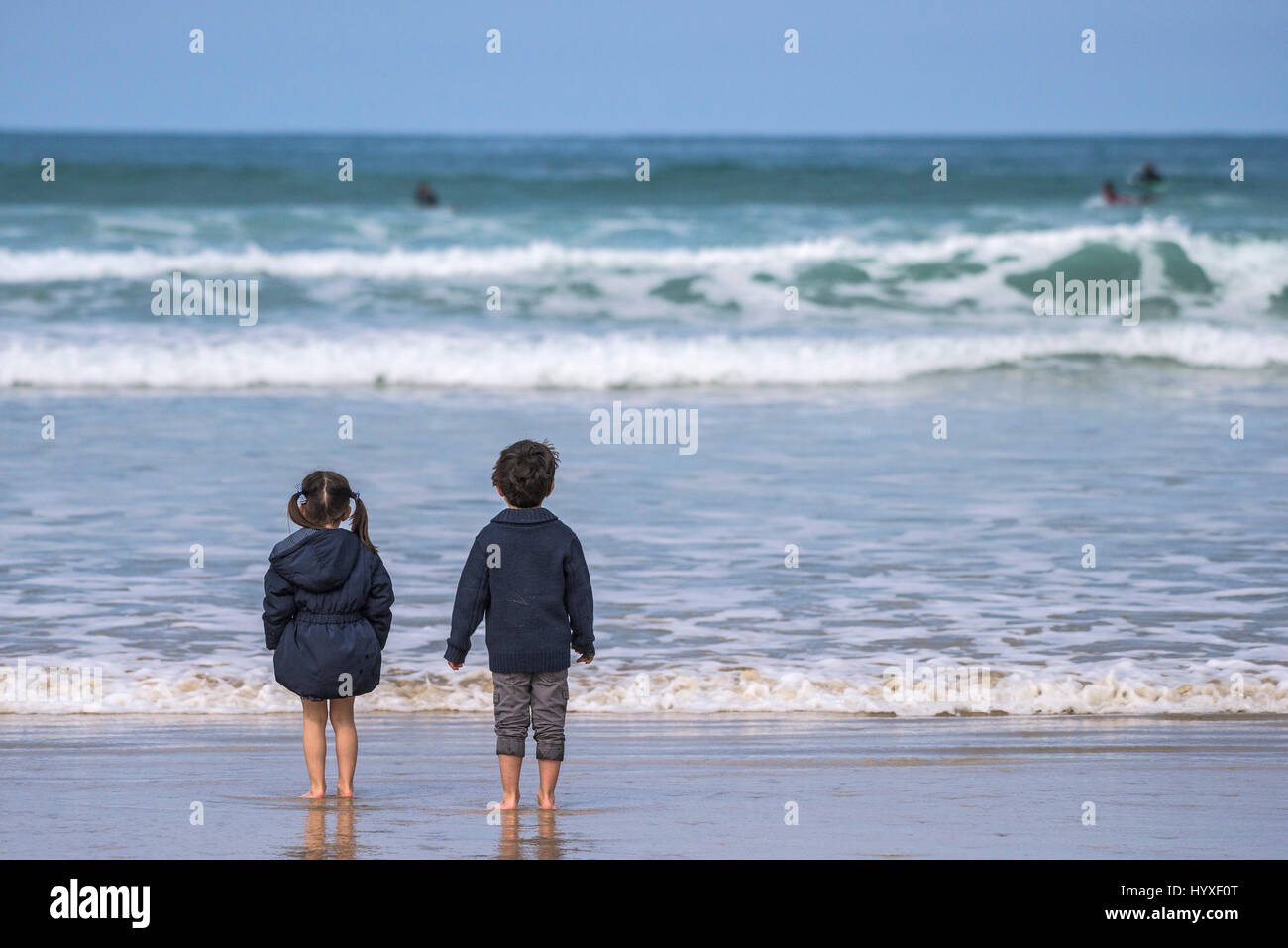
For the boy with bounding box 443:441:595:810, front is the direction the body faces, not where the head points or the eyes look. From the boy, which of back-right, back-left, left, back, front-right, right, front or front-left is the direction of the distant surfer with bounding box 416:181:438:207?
front

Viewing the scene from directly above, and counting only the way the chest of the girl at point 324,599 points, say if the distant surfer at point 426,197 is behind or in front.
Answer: in front

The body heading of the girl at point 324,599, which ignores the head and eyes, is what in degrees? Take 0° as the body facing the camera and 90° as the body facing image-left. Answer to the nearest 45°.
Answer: approximately 180°

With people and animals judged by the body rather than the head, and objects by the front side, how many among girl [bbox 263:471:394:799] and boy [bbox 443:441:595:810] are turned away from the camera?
2

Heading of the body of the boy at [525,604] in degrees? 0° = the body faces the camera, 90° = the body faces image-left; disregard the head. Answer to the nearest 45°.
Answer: approximately 180°

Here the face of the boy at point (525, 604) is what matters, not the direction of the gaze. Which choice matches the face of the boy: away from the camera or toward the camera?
away from the camera

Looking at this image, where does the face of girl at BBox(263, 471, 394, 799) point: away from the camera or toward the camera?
away from the camera

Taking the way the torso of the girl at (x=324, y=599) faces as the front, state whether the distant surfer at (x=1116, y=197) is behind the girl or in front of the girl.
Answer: in front
